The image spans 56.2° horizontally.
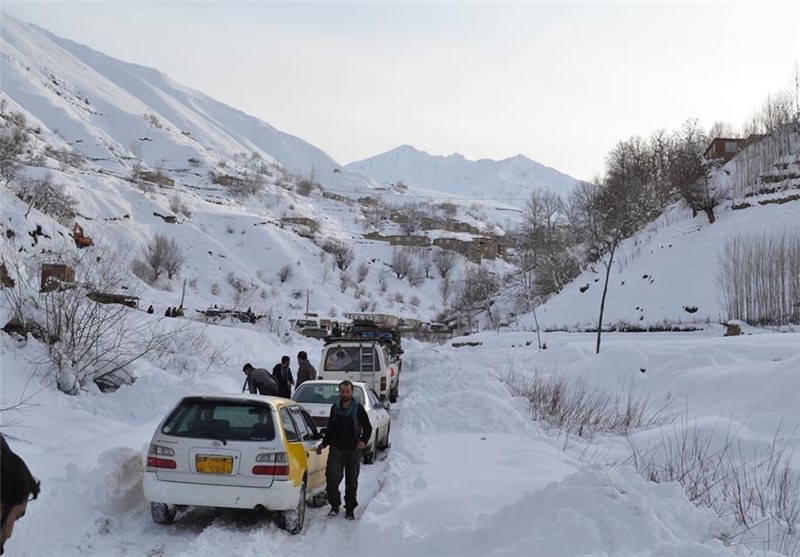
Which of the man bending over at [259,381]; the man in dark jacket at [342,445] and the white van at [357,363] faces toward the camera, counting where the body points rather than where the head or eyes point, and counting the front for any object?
the man in dark jacket

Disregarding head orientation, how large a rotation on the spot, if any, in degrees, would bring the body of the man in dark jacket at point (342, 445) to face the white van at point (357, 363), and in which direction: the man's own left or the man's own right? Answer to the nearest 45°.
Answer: approximately 180°

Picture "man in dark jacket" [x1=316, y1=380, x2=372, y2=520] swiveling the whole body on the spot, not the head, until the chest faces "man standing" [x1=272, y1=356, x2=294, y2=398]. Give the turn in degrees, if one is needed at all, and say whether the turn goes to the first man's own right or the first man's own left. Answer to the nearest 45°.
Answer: approximately 180°

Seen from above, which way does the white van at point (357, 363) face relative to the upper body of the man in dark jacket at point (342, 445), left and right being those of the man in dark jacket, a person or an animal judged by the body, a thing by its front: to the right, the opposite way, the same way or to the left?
the opposite way

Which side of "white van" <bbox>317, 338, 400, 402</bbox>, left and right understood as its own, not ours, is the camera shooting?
back

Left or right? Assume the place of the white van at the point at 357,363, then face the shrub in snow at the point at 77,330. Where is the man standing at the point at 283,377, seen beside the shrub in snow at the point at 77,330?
left

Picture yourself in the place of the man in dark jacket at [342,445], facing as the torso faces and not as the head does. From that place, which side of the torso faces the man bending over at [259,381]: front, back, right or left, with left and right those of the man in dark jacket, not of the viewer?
back

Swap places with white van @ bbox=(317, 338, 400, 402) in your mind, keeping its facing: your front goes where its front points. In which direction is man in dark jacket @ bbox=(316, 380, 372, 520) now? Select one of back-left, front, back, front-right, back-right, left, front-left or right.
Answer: back

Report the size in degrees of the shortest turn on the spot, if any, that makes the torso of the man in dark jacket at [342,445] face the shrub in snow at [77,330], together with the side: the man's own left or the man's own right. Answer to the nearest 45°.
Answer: approximately 135° to the man's own right

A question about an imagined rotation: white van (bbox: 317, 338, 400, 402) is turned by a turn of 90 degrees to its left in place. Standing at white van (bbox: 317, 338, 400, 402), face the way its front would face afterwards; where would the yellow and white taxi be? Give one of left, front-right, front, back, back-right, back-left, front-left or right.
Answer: left

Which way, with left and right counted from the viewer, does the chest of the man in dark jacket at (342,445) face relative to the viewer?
facing the viewer
